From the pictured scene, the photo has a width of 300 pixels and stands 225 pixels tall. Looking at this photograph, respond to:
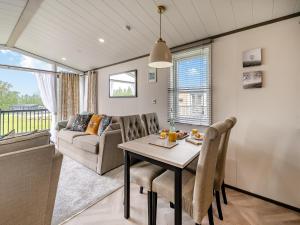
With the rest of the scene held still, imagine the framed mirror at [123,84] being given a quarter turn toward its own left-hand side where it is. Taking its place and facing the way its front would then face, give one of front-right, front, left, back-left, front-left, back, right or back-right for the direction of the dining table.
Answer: front-right

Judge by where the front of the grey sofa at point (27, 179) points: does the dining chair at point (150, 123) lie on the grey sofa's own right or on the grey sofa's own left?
on the grey sofa's own right

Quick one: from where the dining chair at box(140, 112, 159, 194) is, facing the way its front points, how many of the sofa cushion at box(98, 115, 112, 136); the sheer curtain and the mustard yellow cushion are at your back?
3

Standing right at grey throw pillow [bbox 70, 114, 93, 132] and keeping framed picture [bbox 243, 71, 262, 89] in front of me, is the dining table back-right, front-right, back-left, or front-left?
front-right

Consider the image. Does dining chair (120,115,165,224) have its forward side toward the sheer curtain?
no

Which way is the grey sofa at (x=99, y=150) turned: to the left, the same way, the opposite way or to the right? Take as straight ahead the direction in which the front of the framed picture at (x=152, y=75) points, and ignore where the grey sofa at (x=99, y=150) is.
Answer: the same way

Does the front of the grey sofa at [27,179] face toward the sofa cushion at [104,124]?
no

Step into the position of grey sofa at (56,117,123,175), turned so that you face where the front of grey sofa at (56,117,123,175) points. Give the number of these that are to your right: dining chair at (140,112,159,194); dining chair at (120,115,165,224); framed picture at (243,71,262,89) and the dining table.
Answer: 0

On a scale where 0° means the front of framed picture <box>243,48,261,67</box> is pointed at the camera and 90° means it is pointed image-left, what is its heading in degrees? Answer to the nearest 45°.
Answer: approximately 45°

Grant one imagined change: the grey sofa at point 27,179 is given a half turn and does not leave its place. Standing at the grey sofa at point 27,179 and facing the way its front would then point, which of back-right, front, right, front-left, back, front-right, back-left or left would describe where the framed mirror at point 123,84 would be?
left

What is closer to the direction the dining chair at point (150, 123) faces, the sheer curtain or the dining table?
the dining table

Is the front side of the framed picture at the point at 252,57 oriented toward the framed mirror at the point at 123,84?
no

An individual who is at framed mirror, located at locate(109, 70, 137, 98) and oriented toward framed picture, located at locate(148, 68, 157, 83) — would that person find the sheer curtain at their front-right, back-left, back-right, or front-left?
back-right

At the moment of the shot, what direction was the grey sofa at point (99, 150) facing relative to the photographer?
facing the viewer and to the left of the viewer

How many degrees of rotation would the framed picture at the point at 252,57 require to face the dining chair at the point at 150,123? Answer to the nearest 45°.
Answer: approximately 45° to its right

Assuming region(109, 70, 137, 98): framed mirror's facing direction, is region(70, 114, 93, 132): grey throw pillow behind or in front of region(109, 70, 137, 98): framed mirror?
in front

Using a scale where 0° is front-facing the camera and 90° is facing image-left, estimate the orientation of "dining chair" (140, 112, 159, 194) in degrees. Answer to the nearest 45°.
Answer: approximately 315°

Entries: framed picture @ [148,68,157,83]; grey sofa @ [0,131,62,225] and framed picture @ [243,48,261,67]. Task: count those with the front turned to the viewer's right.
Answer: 0

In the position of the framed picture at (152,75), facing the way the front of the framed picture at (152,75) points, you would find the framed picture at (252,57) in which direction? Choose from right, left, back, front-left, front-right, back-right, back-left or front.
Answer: left
